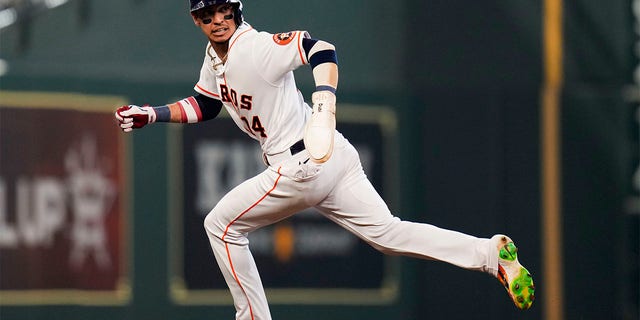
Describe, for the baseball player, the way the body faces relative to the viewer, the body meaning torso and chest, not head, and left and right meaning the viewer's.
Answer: facing the viewer and to the left of the viewer
